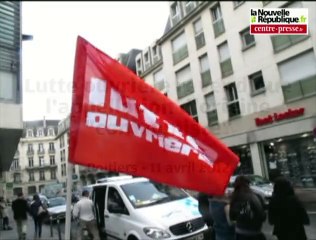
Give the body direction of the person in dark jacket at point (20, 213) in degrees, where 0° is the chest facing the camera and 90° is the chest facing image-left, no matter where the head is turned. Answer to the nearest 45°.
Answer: approximately 180°

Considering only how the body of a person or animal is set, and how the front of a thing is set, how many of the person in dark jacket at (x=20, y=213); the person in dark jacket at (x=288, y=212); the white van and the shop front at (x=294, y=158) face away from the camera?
2

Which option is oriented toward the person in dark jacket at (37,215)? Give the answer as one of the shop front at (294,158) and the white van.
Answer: the shop front

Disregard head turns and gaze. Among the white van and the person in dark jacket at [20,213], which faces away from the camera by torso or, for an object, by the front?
the person in dark jacket

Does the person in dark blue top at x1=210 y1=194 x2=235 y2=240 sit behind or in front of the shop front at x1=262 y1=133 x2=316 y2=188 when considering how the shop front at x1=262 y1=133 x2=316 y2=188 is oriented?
in front

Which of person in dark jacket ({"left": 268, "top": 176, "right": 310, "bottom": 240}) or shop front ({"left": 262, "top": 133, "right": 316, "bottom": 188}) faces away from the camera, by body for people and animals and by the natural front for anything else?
the person in dark jacket

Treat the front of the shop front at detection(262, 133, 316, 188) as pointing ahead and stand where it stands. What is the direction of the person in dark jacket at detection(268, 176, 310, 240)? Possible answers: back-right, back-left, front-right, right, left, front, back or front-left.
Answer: front-left

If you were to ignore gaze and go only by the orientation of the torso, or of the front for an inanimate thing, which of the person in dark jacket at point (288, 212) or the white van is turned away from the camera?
the person in dark jacket

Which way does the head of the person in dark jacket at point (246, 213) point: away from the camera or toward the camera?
away from the camera

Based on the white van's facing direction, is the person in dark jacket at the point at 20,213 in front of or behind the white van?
behind

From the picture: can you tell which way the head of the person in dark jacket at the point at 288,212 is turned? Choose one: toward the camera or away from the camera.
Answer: away from the camera

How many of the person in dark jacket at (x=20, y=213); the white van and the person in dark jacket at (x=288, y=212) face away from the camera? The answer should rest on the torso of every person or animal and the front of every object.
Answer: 2

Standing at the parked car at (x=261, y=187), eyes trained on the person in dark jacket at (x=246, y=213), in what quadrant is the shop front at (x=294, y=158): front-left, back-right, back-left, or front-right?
back-left

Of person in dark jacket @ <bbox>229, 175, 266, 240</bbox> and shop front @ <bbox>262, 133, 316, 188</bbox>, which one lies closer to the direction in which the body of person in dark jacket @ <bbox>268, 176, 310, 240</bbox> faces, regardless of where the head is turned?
the shop front

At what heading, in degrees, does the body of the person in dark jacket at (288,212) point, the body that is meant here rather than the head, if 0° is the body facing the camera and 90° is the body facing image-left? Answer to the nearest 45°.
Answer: approximately 180°

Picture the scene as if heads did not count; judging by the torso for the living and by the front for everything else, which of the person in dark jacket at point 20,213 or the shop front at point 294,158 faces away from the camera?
the person in dark jacket

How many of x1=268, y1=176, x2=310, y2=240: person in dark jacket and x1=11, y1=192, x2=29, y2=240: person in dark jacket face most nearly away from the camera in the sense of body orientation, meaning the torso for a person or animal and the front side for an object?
2

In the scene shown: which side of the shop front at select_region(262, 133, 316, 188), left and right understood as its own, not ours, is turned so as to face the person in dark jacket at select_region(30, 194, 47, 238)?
front

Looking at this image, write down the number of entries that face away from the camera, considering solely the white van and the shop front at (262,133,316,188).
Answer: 0
